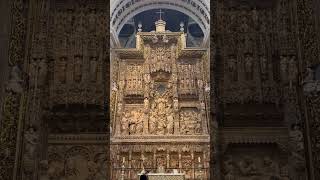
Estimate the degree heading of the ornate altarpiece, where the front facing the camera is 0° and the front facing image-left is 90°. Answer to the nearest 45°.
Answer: approximately 0°
